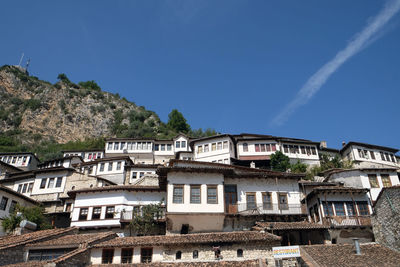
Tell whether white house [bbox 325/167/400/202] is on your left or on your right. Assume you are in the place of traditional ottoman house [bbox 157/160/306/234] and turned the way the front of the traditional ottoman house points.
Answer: on your left

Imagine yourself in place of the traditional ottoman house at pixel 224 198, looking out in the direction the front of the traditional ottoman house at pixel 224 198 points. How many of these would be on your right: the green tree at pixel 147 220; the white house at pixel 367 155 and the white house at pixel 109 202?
2

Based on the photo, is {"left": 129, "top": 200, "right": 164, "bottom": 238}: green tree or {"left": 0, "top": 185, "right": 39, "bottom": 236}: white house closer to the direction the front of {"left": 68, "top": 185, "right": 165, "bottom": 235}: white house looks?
the green tree

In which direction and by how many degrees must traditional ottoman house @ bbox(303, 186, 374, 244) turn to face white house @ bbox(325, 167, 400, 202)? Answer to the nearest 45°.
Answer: approximately 135° to its left

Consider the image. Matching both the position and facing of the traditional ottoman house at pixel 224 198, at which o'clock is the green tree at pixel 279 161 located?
The green tree is roughly at 7 o'clock from the traditional ottoman house.

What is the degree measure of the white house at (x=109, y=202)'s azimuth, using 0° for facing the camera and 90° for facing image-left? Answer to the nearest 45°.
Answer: approximately 0°

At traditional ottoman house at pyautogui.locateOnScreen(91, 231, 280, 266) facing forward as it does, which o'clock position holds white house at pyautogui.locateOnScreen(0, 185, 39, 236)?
The white house is roughly at 4 o'clock from the traditional ottoman house.

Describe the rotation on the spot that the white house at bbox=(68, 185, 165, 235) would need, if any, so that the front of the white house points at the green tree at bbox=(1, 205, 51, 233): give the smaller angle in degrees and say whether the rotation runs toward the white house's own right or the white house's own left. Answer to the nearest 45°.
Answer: approximately 135° to the white house's own right

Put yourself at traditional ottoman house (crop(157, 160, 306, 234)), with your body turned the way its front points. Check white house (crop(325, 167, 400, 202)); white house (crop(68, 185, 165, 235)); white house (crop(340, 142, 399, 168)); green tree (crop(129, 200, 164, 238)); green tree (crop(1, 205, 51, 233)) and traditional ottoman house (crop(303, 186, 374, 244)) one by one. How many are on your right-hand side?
3

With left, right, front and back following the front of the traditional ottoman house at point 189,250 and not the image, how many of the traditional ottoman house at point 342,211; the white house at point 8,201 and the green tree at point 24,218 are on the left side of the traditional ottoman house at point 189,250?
1

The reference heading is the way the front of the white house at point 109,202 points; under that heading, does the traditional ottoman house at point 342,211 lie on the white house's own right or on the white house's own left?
on the white house's own left
